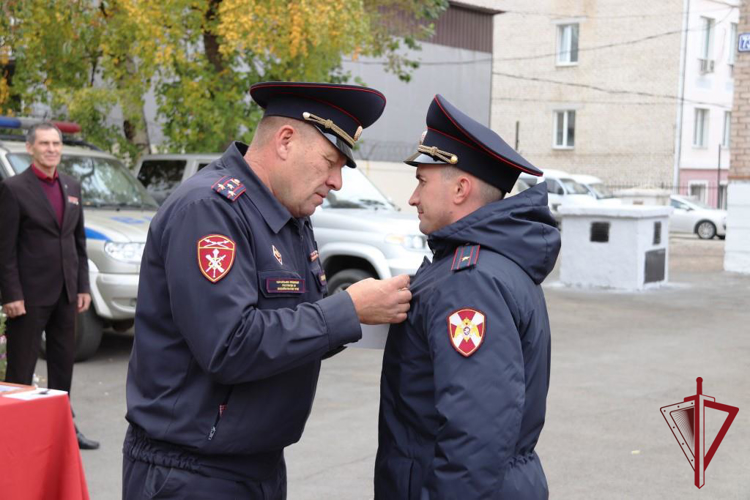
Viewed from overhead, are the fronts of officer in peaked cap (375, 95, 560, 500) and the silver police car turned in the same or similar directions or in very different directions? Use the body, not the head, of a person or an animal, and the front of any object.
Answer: very different directions

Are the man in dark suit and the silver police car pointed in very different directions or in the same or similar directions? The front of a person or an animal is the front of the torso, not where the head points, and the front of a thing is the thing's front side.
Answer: same or similar directions

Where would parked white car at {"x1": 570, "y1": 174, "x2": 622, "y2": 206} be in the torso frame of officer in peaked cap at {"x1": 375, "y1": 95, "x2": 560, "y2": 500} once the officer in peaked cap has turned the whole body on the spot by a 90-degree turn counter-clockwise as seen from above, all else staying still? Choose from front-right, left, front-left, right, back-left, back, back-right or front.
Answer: back

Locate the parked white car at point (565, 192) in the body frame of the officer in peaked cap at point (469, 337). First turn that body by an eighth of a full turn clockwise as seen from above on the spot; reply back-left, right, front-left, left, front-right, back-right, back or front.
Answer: front-right

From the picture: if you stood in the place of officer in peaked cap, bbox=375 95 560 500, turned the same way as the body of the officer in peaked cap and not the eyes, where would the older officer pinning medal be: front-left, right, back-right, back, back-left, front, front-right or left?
front

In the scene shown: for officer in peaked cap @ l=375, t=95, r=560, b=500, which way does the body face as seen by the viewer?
to the viewer's left

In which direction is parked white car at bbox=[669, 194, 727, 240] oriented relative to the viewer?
to the viewer's right

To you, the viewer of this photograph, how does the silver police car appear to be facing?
facing the viewer and to the right of the viewer

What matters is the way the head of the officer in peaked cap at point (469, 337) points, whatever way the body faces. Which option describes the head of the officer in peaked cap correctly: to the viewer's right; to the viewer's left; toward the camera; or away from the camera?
to the viewer's left

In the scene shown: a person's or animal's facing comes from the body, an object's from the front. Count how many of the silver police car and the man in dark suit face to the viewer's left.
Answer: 0

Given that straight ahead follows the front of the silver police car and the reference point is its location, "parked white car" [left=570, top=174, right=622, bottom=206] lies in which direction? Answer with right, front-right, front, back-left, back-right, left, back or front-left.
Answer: left

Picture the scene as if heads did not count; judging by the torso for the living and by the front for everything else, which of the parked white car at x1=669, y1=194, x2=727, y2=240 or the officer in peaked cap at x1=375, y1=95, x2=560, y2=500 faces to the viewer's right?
the parked white car

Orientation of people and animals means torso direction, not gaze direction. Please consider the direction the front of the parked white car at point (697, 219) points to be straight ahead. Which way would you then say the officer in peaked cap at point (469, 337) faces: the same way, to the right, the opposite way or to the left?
the opposite way

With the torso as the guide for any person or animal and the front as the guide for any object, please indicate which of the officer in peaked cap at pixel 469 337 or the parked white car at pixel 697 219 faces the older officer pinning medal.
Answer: the officer in peaked cap

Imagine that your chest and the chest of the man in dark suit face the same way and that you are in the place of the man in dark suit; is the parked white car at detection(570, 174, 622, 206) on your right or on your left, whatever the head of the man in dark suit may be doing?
on your left

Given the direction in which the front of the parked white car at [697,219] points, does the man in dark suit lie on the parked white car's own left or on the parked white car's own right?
on the parked white car's own right

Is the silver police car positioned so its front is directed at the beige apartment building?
no

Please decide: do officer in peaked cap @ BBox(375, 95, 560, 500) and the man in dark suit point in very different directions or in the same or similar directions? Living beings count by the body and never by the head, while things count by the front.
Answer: very different directions
